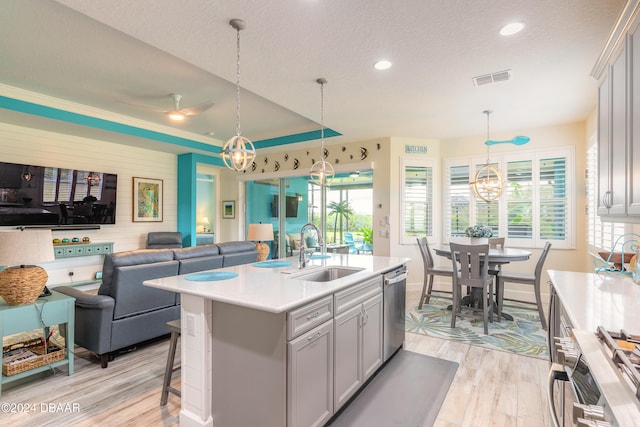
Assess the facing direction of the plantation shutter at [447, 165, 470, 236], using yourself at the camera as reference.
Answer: facing the viewer

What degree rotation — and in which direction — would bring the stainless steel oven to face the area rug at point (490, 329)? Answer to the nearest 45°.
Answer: approximately 90° to its right

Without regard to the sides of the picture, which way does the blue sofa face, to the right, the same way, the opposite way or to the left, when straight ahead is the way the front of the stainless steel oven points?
the same way

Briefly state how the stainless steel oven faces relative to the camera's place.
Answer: facing to the left of the viewer

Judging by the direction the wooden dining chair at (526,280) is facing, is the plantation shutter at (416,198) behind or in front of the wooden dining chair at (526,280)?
in front

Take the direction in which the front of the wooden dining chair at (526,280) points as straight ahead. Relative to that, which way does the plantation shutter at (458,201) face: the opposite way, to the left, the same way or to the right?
to the left

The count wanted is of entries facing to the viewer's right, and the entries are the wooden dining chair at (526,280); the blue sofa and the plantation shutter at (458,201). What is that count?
0

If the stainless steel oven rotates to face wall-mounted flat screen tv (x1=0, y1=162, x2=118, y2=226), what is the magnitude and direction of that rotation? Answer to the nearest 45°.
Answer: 0° — it already faces it

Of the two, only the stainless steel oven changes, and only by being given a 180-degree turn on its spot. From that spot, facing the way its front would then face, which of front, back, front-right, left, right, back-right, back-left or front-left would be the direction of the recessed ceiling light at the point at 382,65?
back-left

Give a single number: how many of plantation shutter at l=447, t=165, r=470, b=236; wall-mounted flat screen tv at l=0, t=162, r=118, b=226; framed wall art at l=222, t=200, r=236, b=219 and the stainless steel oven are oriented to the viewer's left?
1

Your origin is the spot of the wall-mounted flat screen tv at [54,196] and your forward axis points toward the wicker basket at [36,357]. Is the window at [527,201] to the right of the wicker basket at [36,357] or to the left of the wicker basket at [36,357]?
left

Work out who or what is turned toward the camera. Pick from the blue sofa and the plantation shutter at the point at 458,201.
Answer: the plantation shutter

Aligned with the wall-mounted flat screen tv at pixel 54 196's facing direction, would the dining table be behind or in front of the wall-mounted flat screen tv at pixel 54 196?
in front

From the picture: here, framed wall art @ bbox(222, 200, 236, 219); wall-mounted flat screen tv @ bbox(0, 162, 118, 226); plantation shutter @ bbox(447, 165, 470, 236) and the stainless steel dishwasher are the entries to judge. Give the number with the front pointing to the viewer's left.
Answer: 0

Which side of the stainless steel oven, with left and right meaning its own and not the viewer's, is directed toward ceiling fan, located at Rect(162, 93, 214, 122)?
front

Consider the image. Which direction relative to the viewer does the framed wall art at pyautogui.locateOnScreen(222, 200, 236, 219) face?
toward the camera

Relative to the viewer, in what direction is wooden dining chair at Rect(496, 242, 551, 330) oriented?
to the viewer's left

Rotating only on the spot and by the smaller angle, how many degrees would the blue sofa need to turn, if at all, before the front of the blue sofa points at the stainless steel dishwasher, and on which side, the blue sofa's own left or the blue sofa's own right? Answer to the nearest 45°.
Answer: approximately 180°
